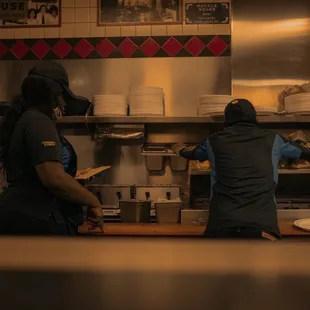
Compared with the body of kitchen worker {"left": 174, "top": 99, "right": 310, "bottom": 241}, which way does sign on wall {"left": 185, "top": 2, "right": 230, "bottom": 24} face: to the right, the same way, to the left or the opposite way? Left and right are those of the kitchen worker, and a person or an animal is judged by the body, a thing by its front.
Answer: the opposite way

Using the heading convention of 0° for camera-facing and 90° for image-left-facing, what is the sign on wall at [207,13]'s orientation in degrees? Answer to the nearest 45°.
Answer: approximately 0°

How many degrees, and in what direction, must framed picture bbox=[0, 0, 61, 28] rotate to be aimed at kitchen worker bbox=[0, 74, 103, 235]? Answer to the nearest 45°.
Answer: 0° — it already faces them

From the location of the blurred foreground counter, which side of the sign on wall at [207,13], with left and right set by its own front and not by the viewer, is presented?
front

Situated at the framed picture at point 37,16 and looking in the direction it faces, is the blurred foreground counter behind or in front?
in front

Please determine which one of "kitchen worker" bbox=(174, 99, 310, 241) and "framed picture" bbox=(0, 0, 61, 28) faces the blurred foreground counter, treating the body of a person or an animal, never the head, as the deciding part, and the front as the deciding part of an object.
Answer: the framed picture

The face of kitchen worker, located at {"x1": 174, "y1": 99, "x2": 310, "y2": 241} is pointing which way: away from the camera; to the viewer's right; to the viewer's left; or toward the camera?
away from the camera

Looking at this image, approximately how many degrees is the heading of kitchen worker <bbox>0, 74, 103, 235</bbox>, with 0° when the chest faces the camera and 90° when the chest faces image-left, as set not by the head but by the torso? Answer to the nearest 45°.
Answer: approximately 270°

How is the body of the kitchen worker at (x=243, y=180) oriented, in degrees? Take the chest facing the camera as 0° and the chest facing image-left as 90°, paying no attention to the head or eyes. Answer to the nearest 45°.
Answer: approximately 180°
